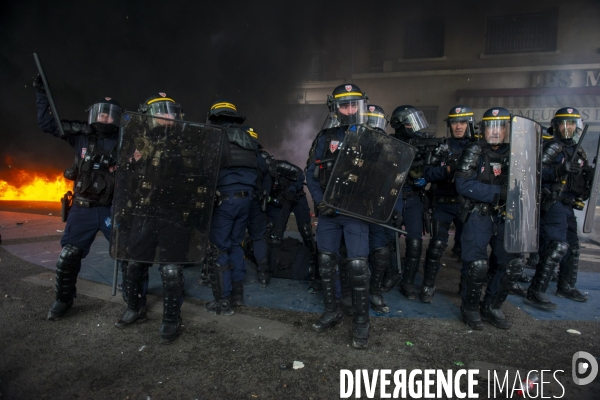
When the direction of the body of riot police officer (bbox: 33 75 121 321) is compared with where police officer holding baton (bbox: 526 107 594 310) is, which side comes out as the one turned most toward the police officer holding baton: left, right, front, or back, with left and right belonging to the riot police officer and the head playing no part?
left

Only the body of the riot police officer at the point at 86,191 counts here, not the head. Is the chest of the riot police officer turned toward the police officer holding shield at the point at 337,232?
no

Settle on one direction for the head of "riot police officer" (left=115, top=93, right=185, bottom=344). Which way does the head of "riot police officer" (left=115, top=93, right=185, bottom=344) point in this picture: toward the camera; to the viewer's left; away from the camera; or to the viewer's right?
toward the camera

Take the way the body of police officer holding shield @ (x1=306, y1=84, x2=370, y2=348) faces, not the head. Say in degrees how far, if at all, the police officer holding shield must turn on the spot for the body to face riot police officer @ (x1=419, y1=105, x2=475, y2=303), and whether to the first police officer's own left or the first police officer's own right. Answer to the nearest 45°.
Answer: approximately 135° to the first police officer's own left

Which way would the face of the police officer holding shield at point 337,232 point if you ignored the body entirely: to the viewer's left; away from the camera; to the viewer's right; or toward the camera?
toward the camera

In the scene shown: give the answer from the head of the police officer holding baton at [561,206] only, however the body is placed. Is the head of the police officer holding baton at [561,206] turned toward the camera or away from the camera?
toward the camera

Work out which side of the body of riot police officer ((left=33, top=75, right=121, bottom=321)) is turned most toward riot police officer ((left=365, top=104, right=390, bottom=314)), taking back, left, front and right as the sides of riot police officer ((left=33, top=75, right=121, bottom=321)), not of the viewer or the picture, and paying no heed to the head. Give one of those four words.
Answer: left

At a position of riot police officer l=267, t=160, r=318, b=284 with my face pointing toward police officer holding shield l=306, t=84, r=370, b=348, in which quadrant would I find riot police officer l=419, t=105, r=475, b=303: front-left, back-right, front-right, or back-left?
front-left

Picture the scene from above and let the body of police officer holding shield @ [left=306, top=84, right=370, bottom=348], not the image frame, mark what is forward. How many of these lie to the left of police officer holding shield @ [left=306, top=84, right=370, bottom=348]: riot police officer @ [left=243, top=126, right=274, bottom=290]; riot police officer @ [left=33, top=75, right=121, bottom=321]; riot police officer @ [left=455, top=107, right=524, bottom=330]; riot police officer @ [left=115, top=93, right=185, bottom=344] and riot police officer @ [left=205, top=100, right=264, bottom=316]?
1

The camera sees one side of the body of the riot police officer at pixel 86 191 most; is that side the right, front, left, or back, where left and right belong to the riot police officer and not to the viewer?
front

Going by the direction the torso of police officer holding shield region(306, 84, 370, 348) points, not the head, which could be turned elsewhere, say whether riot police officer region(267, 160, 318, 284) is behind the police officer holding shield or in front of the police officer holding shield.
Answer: behind

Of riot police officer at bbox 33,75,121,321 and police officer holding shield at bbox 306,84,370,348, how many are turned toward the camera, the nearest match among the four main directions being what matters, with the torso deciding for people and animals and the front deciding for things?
2

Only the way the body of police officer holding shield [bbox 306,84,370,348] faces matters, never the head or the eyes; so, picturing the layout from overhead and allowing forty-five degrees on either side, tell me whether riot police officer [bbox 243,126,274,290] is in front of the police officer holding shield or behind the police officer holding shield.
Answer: behind

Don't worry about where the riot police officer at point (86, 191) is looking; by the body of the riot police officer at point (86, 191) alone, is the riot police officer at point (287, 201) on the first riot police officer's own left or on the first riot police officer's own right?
on the first riot police officer's own left

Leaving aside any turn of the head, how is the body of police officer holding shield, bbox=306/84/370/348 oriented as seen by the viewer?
toward the camera

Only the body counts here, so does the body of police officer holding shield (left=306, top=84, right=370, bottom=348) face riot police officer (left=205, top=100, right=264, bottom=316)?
no

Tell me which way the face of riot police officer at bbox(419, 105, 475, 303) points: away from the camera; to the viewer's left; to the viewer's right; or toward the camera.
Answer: toward the camera

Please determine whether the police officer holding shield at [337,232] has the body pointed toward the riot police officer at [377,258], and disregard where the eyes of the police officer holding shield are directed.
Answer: no

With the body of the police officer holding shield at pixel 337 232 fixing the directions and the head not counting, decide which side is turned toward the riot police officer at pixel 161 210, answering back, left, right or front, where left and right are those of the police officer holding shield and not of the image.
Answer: right
